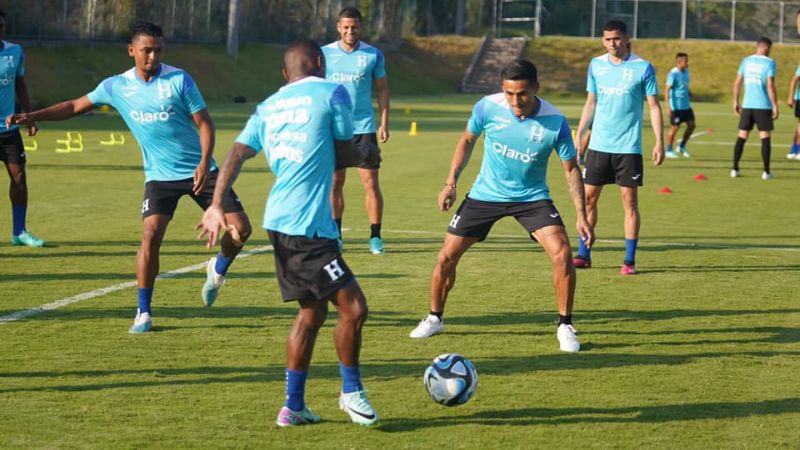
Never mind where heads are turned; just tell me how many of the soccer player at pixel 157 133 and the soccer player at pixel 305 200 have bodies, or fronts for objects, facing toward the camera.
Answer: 1

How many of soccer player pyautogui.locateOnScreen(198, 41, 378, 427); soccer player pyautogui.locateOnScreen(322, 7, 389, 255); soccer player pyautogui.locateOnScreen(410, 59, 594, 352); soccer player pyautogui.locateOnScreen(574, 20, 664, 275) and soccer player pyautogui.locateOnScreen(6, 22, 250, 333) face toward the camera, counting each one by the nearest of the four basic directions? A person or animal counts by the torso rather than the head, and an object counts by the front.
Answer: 4

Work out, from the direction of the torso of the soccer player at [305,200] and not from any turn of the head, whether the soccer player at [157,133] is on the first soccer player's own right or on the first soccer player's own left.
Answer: on the first soccer player's own left

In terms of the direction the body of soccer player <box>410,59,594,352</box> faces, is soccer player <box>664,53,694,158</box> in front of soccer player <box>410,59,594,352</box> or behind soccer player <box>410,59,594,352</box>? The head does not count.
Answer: behind

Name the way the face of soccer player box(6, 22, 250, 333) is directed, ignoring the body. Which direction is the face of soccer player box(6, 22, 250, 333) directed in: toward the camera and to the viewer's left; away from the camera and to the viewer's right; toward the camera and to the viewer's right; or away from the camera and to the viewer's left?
toward the camera and to the viewer's right

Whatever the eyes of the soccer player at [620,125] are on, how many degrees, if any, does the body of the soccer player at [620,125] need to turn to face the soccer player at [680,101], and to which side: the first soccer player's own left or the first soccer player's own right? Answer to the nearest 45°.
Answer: approximately 180°
